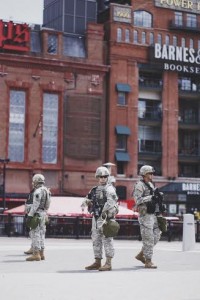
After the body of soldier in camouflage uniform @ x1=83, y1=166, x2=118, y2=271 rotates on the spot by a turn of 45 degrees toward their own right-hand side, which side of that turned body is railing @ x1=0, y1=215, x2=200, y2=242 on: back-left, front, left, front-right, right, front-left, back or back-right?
right

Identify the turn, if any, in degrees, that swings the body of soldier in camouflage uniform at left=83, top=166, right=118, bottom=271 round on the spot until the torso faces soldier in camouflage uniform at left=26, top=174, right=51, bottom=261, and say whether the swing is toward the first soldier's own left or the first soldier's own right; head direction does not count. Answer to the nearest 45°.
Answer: approximately 90° to the first soldier's own right

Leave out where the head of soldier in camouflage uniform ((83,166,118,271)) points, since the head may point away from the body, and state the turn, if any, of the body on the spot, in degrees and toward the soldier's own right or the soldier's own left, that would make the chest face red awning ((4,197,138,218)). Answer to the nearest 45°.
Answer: approximately 135° to the soldier's own right

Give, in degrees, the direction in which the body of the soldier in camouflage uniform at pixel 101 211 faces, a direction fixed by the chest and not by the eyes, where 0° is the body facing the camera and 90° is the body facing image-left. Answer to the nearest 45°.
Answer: approximately 45°
